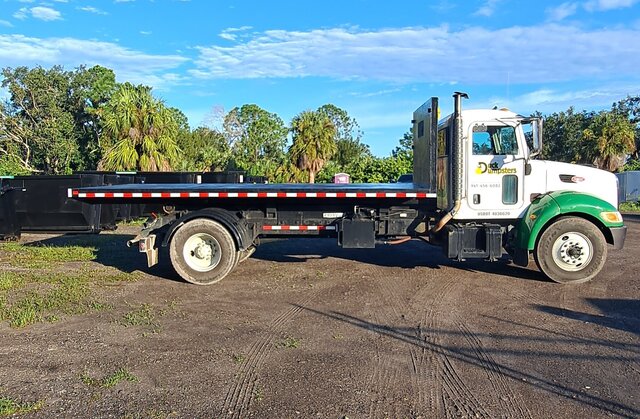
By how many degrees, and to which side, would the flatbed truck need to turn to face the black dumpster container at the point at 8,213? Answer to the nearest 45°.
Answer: approximately 180°

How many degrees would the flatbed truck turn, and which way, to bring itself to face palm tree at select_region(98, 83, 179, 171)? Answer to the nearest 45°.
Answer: approximately 135° to its left

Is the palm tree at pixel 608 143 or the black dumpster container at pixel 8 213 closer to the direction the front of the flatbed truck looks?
the palm tree

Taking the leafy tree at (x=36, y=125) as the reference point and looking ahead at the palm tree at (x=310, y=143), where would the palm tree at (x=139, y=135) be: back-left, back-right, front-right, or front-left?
front-right

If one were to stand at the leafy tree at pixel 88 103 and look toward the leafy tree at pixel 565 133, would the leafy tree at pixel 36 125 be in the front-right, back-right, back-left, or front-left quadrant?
back-right

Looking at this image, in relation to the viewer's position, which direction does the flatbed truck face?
facing to the right of the viewer

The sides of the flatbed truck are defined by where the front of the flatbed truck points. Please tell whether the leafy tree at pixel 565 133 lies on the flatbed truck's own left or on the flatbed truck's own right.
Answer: on the flatbed truck's own left

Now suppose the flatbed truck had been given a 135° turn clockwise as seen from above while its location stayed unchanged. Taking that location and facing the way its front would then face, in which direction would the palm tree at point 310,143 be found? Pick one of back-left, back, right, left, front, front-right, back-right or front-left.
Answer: back-right

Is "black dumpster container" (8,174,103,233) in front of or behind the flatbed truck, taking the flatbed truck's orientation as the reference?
behind
